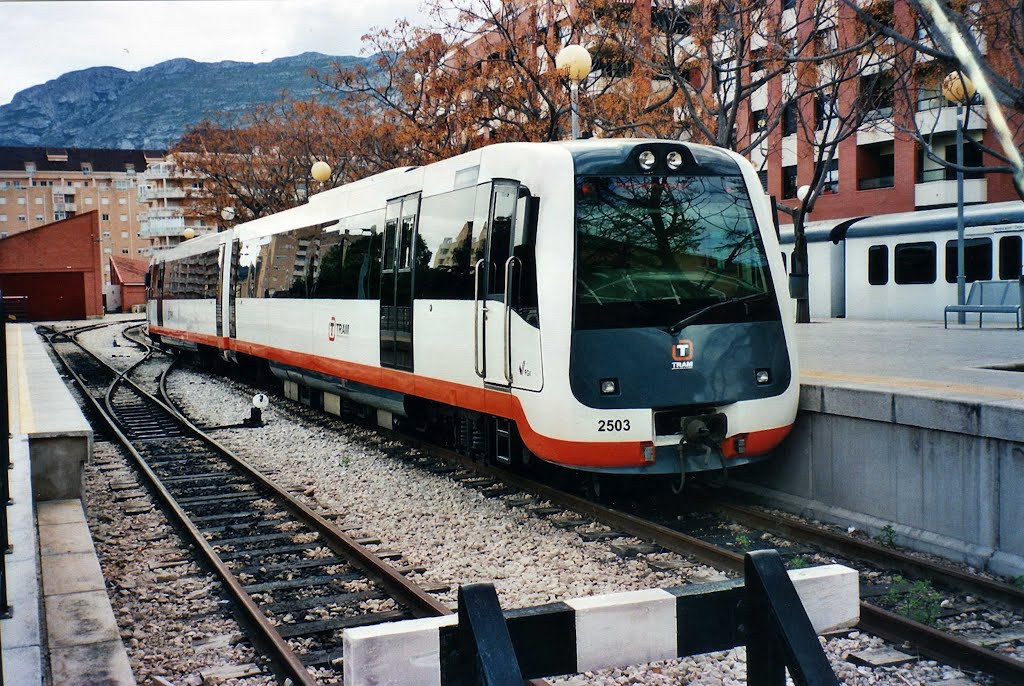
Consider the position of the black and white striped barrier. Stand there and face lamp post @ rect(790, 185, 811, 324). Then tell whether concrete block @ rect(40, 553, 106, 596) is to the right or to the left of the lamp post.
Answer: left

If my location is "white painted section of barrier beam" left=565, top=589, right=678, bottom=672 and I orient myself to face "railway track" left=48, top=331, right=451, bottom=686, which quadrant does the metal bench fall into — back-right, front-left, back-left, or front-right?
front-right

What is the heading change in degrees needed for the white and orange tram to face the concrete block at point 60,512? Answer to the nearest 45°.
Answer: approximately 45° to its right

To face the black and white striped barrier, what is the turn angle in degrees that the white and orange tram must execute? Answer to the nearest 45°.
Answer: approximately 45° to its right

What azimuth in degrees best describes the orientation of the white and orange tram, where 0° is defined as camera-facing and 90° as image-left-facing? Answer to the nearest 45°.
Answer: approximately 315°

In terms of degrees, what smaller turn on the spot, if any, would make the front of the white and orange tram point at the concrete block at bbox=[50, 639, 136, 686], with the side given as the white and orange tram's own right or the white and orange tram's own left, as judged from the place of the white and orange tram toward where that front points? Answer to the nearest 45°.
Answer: approximately 90° to the white and orange tram's own right

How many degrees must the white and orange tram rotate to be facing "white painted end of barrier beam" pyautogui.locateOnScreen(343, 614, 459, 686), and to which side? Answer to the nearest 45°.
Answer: approximately 45° to its right

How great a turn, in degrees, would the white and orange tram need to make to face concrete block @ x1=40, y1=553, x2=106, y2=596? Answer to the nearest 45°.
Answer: approximately 90° to its right

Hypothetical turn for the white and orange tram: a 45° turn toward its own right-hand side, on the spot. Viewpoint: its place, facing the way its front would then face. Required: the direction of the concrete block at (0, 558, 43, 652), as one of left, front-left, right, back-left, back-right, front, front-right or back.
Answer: front-right

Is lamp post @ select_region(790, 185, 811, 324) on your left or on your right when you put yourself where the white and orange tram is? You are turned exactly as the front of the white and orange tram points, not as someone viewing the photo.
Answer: on your left

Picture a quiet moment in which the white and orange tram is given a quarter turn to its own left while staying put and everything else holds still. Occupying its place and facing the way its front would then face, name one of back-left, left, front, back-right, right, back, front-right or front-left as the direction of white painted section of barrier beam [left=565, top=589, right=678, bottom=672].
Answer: back-right

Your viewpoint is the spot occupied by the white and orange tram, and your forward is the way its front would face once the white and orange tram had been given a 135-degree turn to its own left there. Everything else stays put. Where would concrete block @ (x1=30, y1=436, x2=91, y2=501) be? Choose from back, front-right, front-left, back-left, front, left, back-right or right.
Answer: back

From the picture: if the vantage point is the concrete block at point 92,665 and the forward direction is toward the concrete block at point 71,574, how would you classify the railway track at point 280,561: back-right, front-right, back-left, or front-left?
front-right
